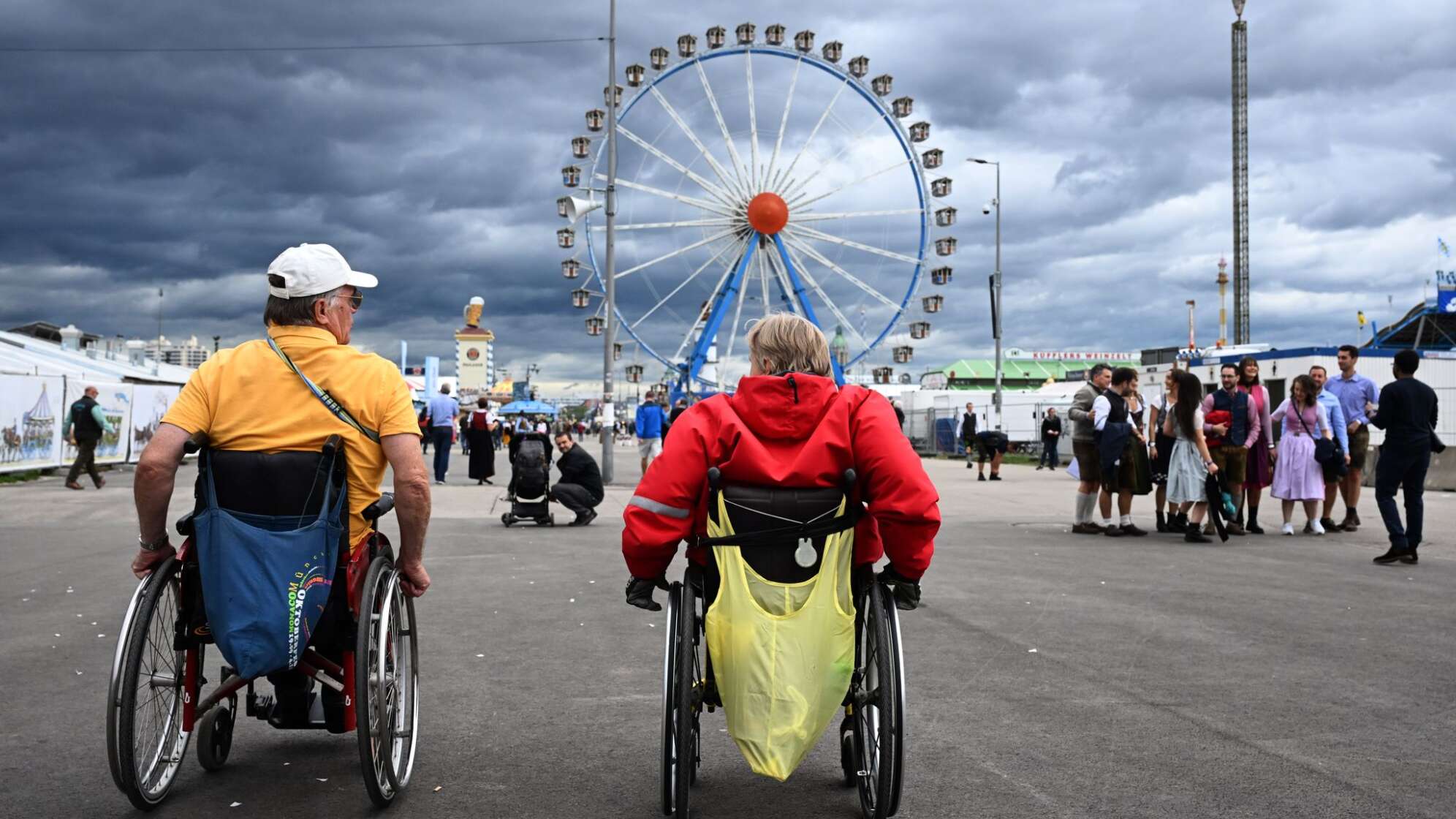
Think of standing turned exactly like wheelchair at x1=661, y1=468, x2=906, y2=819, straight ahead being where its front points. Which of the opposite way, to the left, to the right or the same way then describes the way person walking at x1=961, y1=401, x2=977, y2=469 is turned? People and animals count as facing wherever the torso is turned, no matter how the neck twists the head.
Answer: the opposite way

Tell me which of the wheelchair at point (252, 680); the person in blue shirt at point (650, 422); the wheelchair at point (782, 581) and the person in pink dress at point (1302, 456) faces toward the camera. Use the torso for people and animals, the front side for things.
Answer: the person in pink dress at point (1302, 456)

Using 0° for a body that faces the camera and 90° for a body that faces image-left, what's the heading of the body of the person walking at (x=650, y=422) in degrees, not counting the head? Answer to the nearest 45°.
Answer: approximately 180°

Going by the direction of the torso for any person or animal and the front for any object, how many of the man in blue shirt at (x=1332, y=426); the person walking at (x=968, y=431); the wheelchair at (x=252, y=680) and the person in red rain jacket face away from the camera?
2

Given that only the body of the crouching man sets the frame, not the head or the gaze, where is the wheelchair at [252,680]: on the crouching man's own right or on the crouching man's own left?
on the crouching man's own left

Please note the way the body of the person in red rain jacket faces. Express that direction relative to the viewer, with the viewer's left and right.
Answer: facing away from the viewer

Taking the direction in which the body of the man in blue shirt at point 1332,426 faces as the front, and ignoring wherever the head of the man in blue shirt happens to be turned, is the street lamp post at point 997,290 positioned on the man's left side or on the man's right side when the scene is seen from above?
on the man's right side

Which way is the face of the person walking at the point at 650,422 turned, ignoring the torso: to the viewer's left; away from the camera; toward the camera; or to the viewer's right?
away from the camera

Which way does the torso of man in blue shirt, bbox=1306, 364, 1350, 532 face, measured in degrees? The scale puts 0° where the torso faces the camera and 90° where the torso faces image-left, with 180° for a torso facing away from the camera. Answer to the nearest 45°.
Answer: approximately 45°

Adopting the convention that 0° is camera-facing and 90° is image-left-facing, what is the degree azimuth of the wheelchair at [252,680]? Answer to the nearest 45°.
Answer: approximately 180°

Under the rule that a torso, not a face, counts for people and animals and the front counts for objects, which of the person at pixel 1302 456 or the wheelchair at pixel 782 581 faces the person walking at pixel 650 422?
the wheelchair

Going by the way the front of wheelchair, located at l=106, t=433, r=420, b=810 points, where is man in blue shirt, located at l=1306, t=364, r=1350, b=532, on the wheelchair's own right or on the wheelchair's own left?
on the wheelchair's own right
